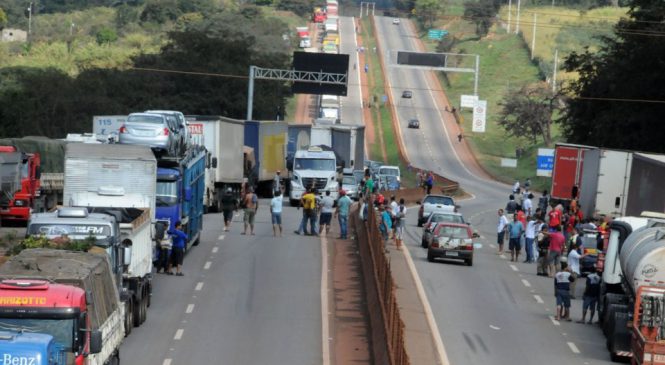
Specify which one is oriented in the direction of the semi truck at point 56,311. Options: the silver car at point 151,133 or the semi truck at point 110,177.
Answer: the semi truck at point 110,177

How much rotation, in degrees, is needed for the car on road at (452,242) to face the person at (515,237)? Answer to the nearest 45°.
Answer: approximately 45° to its right

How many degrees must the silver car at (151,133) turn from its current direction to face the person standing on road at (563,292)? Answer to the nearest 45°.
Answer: approximately 135° to its right

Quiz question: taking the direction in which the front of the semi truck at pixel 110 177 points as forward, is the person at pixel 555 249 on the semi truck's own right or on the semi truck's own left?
on the semi truck's own left

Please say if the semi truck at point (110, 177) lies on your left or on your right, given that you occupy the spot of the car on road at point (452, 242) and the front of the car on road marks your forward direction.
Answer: on your left

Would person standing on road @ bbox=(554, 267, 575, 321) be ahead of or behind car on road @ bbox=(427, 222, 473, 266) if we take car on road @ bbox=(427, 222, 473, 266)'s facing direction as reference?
behind

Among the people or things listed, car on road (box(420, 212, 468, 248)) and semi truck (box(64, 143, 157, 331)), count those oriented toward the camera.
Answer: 1

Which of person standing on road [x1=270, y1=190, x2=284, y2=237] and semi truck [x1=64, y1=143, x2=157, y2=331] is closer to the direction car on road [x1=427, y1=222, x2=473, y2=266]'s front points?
the person standing on road

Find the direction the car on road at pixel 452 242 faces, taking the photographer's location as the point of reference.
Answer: facing away from the viewer

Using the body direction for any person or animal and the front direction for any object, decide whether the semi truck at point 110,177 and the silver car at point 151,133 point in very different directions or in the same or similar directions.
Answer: very different directions

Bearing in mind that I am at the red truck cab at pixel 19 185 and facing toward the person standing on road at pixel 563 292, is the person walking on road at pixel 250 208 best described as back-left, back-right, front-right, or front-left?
front-left

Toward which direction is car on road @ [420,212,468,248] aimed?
away from the camera

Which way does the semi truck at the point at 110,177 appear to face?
toward the camera
